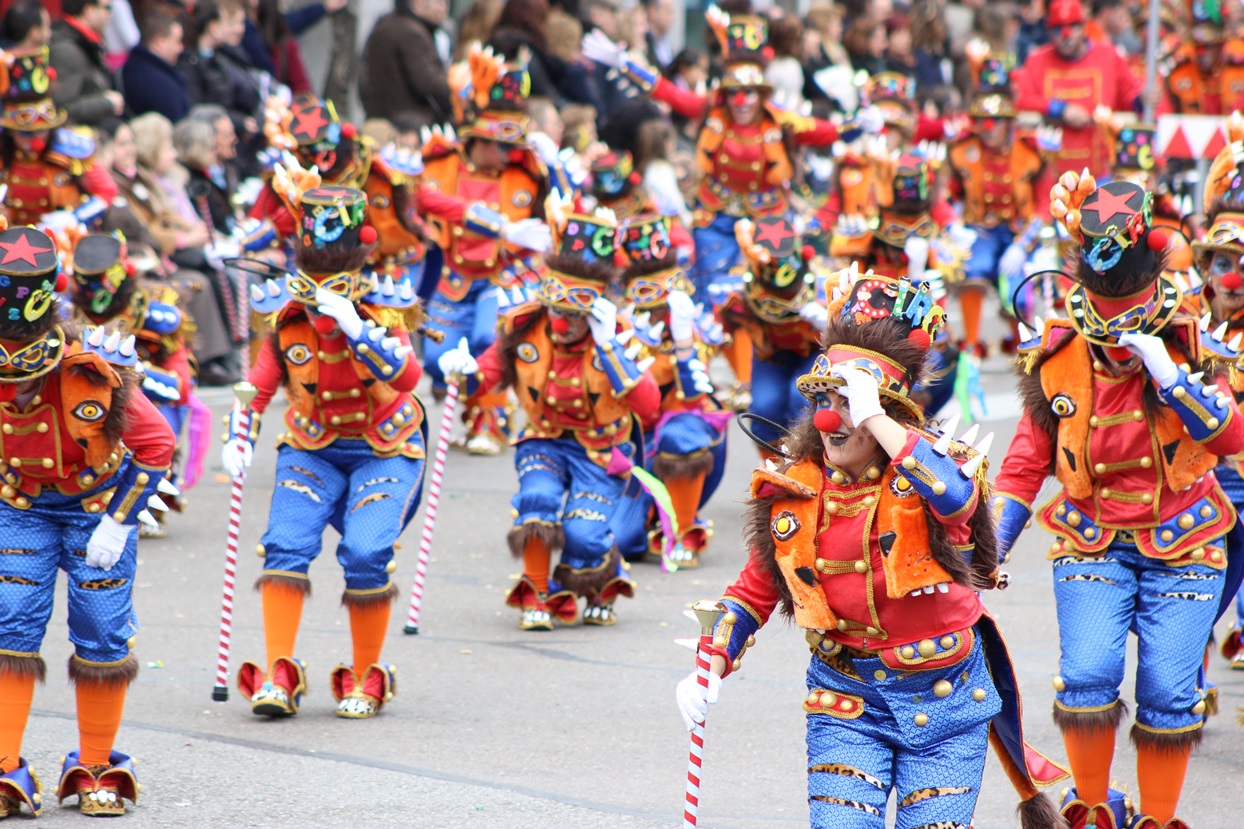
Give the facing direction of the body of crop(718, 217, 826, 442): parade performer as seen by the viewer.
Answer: toward the camera

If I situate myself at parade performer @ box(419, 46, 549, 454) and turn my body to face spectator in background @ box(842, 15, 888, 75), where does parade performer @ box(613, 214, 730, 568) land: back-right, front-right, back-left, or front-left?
back-right

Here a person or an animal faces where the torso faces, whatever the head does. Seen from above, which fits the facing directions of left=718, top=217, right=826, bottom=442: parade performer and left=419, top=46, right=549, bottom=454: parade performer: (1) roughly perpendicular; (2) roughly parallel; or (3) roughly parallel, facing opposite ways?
roughly parallel

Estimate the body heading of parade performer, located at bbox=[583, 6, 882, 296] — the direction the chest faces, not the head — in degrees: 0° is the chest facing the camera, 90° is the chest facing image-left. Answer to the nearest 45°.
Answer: approximately 0°

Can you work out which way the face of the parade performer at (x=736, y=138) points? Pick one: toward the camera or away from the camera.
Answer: toward the camera

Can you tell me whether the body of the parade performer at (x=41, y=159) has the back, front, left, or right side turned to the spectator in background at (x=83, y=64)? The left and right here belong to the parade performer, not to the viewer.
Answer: back

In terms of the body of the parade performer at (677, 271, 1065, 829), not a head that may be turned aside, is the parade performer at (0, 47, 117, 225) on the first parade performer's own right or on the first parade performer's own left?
on the first parade performer's own right

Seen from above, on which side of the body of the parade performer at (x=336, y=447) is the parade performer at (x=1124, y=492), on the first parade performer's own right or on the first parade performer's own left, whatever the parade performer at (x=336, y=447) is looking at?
on the first parade performer's own left

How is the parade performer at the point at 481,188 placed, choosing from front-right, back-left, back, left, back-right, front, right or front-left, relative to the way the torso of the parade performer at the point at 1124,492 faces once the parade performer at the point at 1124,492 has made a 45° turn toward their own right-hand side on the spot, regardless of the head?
right

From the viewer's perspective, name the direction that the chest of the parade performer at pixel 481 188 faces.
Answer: toward the camera

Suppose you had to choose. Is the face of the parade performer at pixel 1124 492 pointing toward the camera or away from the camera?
toward the camera

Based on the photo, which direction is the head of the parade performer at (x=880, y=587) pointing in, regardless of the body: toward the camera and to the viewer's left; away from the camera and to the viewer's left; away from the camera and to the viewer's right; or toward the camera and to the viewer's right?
toward the camera and to the viewer's left
